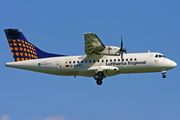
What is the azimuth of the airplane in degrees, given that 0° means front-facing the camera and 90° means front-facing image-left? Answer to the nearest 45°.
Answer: approximately 270°
